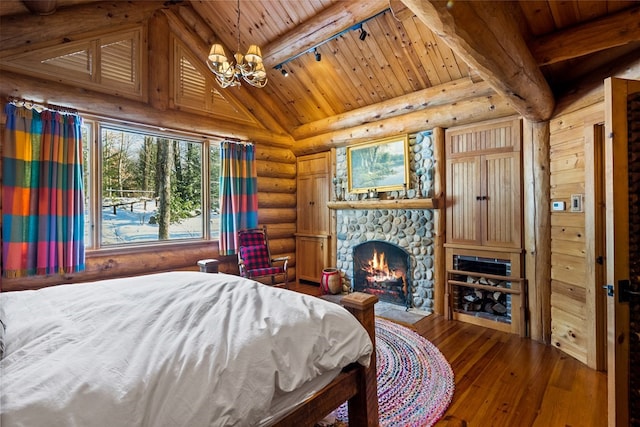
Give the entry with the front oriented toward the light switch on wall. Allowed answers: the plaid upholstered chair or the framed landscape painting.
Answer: the plaid upholstered chair

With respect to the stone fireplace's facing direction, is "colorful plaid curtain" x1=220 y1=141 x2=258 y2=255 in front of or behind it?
in front

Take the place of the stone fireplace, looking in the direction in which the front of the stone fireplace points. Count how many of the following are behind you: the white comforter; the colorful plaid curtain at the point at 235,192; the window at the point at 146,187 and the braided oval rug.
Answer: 0

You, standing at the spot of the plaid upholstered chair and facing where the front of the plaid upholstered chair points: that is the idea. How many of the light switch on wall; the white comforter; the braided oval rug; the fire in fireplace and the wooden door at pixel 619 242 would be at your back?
0

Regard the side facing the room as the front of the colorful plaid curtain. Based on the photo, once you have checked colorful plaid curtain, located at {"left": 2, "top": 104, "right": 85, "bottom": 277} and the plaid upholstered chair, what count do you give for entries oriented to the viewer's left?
0

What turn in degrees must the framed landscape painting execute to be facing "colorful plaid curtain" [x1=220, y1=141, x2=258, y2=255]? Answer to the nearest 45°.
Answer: approximately 45° to its right

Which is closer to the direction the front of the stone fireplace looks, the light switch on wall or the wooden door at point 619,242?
the wooden door

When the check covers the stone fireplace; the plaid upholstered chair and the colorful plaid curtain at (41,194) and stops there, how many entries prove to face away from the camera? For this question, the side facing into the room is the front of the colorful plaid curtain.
0

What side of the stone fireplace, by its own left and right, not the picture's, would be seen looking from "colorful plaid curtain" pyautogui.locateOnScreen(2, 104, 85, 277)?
front

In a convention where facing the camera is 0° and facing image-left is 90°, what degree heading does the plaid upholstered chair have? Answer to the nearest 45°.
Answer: approximately 315°

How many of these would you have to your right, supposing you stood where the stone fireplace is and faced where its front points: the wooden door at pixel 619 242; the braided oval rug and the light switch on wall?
0

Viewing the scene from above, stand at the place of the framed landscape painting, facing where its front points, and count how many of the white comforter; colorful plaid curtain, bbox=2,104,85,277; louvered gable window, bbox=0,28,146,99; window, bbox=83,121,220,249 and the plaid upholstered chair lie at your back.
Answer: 0

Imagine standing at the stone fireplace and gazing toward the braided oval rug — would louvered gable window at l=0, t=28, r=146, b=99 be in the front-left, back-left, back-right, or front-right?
front-right

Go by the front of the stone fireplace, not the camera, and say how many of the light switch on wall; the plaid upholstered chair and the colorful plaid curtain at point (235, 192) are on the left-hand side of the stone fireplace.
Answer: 1

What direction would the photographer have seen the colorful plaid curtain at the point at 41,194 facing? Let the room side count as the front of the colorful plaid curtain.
facing the viewer and to the right of the viewer

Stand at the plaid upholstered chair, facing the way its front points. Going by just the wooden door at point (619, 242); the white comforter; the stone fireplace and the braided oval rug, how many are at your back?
0
